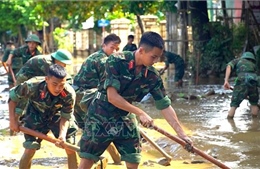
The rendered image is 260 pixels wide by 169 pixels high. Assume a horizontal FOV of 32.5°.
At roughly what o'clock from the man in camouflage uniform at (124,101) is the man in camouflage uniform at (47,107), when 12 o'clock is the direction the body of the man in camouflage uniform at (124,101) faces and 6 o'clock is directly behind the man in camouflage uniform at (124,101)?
the man in camouflage uniform at (47,107) is roughly at 6 o'clock from the man in camouflage uniform at (124,101).

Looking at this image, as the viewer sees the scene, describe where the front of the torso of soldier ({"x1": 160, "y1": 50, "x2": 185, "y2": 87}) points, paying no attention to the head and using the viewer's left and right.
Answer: facing to the left of the viewer

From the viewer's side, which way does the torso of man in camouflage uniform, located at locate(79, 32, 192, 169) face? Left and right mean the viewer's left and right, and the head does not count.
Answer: facing the viewer and to the right of the viewer

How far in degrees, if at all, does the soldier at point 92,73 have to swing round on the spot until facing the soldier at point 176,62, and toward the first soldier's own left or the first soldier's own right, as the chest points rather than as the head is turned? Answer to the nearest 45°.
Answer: approximately 90° to the first soldier's own left

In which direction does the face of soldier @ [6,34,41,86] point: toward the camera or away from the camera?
toward the camera

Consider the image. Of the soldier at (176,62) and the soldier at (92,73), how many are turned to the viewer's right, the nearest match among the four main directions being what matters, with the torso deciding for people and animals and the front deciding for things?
1

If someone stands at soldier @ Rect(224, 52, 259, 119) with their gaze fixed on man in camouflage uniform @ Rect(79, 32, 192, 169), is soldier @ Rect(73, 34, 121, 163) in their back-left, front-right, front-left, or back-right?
front-right

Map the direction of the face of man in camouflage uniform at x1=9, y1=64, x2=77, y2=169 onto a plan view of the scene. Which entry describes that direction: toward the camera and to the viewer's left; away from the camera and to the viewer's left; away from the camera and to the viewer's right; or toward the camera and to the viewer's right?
toward the camera and to the viewer's right

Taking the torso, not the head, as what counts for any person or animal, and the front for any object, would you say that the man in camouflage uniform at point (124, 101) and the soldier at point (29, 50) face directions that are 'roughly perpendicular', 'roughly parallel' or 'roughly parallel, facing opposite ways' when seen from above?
roughly parallel
